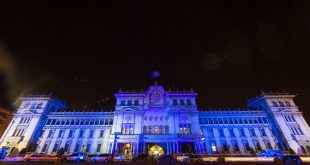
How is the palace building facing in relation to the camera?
toward the camera
